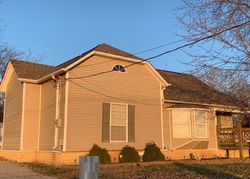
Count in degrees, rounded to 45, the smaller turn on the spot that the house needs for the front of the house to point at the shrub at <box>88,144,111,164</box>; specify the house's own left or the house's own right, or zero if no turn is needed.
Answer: approximately 45° to the house's own right
